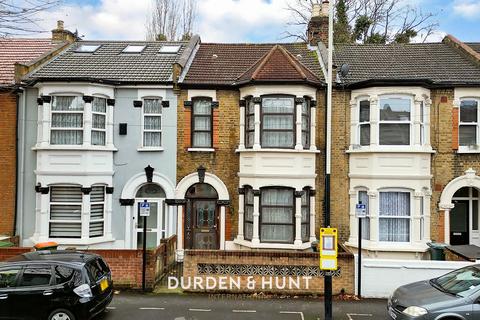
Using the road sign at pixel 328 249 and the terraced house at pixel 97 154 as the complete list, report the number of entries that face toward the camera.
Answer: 2

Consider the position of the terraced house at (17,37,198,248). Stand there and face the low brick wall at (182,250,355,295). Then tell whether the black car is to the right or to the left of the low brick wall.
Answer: right

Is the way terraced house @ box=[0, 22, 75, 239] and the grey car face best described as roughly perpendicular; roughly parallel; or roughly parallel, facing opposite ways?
roughly perpendicular

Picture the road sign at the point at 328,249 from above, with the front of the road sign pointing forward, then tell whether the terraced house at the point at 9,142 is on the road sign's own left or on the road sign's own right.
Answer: on the road sign's own right

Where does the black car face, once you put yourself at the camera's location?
facing away from the viewer and to the left of the viewer

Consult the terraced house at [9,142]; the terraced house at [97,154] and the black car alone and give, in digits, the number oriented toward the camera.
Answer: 2

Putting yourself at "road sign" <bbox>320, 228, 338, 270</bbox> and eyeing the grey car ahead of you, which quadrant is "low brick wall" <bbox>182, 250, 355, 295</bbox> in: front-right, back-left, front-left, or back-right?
back-left

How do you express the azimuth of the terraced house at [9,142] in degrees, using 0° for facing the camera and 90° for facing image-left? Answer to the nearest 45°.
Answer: approximately 0°

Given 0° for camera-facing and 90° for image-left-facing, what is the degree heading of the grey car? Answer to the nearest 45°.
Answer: approximately 45°

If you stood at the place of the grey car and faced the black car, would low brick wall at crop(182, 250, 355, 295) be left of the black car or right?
right
